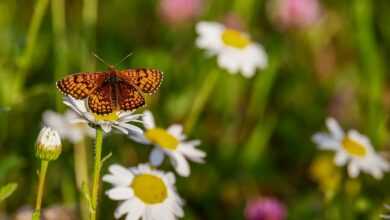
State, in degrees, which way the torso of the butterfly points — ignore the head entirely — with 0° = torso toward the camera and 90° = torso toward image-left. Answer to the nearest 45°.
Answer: approximately 180°

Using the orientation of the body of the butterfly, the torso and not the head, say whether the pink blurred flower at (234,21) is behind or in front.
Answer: in front

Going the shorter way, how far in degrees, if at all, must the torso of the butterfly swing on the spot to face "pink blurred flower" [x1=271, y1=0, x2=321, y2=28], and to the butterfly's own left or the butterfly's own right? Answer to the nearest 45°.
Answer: approximately 45° to the butterfly's own right
